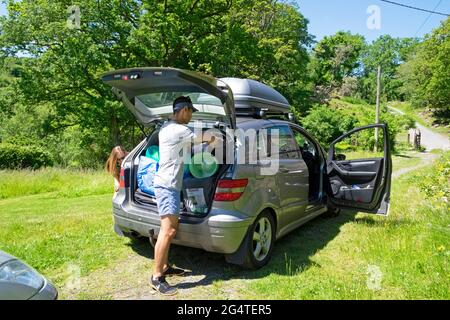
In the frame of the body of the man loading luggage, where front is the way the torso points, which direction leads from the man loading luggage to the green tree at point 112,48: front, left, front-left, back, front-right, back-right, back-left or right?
left

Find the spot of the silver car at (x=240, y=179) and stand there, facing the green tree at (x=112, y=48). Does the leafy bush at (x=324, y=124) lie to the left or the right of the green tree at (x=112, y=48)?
right

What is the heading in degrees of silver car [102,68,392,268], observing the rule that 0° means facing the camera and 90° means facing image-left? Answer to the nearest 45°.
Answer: approximately 225°

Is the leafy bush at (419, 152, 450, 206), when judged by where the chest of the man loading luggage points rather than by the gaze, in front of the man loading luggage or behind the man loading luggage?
in front

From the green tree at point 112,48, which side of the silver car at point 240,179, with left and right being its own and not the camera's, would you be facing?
left

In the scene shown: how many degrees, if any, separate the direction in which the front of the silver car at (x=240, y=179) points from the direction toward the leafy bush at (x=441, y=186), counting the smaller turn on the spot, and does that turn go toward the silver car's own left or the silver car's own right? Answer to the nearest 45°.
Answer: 0° — it already faces it

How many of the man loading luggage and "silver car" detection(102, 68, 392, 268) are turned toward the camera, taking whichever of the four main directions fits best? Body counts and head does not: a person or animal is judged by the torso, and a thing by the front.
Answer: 0
